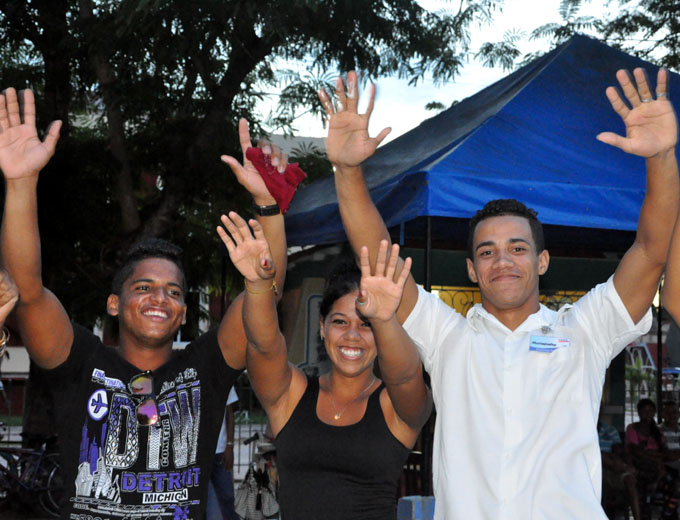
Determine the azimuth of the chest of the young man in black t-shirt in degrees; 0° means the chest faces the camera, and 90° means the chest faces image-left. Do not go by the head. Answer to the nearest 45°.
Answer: approximately 0°

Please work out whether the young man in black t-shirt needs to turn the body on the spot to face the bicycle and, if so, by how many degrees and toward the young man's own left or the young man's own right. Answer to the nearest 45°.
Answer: approximately 180°

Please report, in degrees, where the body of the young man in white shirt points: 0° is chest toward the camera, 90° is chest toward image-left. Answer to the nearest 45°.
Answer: approximately 0°

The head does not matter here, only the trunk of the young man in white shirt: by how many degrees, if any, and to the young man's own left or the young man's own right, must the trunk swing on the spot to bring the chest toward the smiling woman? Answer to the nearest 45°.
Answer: approximately 90° to the young man's own right

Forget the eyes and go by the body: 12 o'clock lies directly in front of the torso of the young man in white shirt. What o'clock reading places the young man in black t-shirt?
The young man in black t-shirt is roughly at 3 o'clock from the young man in white shirt.

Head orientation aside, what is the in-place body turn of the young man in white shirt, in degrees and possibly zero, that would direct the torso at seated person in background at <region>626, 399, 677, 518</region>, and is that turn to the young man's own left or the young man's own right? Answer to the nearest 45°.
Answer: approximately 180°

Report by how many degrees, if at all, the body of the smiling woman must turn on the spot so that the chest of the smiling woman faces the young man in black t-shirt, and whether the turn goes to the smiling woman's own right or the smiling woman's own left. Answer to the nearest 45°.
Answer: approximately 90° to the smiling woman's own right
